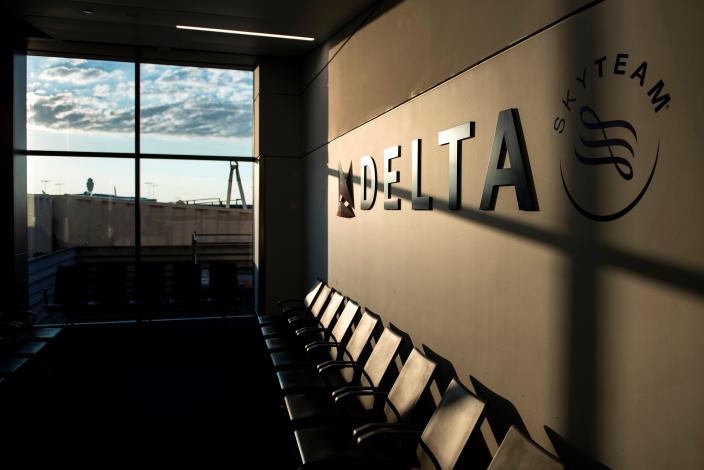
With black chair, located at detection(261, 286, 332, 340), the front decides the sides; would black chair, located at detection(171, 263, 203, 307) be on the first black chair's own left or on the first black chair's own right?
on the first black chair's own right

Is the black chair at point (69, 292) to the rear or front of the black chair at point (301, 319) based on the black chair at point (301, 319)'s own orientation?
to the front

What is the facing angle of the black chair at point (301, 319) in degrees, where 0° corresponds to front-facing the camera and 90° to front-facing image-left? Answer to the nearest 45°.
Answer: approximately 90°

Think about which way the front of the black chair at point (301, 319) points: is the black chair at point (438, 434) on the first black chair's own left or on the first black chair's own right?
on the first black chair's own left

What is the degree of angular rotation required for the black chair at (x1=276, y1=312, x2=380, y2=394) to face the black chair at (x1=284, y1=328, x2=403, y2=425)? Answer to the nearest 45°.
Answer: approximately 90° to its left

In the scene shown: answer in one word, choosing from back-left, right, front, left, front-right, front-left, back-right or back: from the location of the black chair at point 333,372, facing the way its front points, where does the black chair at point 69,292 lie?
front-right

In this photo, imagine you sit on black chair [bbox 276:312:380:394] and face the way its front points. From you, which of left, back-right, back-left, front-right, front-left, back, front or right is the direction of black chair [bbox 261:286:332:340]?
right

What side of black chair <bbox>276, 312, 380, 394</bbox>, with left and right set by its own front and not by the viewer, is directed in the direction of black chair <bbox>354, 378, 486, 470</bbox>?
left

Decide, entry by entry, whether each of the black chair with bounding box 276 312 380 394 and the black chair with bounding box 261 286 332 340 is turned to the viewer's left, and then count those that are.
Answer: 2

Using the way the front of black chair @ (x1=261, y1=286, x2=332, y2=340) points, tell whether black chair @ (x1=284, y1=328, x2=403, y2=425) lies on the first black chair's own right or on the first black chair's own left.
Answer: on the first black chair's own left

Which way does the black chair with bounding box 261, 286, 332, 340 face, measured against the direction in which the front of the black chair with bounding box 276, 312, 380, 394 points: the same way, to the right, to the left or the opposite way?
the same way

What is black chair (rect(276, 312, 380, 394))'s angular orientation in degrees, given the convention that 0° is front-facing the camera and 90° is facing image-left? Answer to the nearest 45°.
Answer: approximately 90°

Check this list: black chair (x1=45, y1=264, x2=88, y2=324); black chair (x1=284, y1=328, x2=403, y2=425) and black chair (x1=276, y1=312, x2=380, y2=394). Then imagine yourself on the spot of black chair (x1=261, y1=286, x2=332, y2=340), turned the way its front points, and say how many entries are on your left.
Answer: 2

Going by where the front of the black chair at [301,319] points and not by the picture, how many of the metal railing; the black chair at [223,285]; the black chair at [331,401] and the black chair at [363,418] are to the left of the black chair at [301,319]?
2
